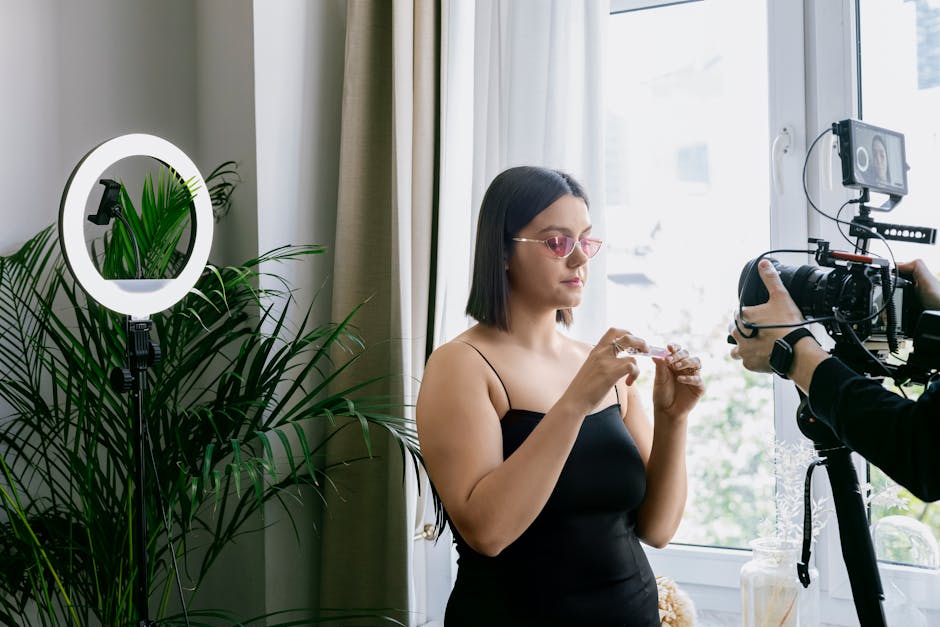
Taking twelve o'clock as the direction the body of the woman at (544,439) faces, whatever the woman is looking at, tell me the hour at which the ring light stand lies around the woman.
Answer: The ring light stand is roughly at 4 o'clock from the woman.

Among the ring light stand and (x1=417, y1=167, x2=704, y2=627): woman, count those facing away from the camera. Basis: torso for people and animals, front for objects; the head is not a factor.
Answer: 0

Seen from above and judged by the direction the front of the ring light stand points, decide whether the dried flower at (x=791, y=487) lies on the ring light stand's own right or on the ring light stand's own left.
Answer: on the ring light stand's own left

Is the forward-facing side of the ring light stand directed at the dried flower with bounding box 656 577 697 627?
no

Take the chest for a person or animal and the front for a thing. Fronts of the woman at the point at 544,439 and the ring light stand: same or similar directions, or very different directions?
same or similar directions

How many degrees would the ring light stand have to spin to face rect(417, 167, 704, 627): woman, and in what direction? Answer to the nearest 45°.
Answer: approximately 45° to its left

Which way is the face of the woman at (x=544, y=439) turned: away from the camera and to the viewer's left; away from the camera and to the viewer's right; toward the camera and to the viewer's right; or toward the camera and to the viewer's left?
toward the camera and to the viewer's right

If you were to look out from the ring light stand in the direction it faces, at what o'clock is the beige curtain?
The beige curtain is roughly at 9 o'clock from the ring light stand.

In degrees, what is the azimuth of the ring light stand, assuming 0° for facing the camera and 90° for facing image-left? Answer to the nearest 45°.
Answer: approximately 315°

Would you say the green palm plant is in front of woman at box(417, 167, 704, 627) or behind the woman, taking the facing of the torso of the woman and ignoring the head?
behind

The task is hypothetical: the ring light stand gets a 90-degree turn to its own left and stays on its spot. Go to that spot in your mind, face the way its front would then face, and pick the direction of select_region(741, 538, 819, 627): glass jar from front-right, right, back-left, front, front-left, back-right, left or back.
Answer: front-right

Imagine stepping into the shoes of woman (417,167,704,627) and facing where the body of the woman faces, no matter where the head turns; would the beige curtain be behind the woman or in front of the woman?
behind

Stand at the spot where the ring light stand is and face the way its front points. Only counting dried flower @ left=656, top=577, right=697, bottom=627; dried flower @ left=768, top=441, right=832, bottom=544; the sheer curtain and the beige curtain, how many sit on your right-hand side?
0

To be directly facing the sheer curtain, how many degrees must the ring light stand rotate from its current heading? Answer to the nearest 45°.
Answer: approximately 90° to its left

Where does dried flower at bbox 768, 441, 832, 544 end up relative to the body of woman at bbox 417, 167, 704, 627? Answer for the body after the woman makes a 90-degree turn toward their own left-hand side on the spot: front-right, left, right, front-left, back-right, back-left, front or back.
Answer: front

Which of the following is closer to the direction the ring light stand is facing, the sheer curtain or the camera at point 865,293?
the camera

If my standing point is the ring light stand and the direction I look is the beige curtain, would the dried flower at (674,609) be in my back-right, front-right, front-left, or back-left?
front-right

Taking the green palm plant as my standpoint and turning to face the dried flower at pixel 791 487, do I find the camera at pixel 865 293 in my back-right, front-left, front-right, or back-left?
front-right

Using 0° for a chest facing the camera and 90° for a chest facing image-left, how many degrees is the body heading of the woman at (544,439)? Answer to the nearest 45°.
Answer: approximately 315°
